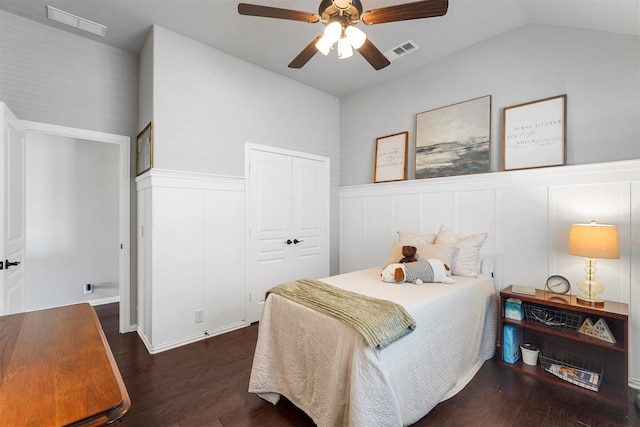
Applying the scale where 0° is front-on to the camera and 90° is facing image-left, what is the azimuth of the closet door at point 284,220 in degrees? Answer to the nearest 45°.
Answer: approximately 315°

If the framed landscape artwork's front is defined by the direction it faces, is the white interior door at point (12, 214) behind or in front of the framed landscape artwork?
in front

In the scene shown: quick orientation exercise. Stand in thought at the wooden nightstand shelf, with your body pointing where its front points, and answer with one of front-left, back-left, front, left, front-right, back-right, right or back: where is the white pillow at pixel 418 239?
front-right

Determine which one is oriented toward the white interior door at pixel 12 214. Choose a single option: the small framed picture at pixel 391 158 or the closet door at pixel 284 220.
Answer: the small framed picture

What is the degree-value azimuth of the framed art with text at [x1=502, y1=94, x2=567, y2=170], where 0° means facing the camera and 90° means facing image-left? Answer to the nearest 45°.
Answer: approximately 45°

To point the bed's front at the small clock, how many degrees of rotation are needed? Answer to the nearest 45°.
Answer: approximately 180°

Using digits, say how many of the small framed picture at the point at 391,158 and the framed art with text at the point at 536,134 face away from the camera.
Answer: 0

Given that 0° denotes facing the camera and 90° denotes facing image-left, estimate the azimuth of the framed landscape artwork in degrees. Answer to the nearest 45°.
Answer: approximately 45°
